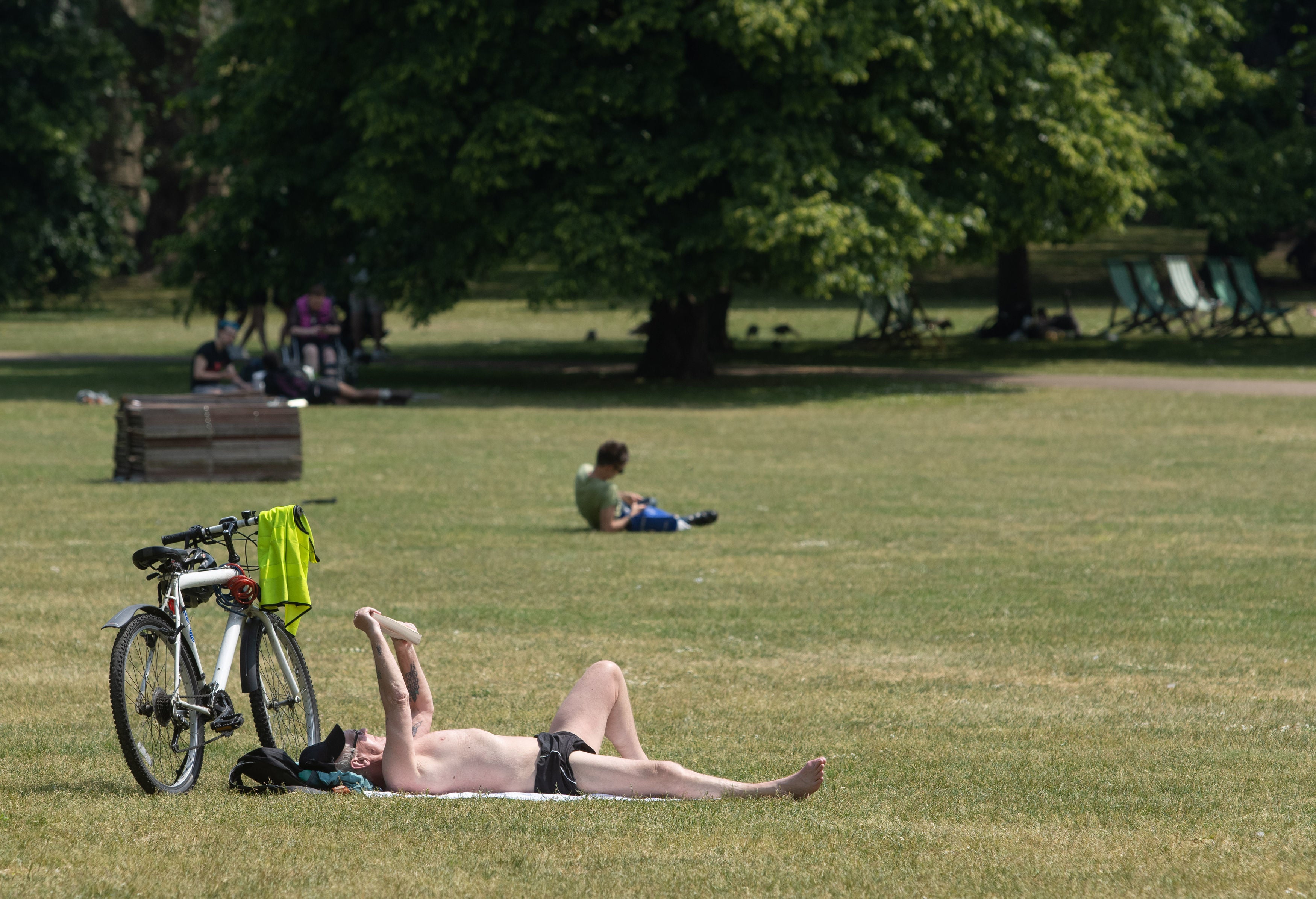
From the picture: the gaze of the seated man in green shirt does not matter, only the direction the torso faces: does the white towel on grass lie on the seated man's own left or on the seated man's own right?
on the seated man's own right

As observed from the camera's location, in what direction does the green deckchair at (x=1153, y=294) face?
facing the viewer and to the right of the viewer

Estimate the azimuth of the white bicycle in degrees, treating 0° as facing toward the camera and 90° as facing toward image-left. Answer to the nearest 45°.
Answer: approximately 225°

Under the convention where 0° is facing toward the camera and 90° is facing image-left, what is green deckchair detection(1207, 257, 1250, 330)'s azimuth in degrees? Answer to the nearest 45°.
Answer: approximately 315°

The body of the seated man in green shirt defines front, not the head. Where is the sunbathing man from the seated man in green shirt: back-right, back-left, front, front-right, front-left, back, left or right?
right

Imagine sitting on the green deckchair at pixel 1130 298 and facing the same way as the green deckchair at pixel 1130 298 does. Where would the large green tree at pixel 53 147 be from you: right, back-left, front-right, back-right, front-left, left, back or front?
back-right

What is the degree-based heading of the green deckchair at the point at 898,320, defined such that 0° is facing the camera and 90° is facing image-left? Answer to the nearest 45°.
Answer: approximately 315°

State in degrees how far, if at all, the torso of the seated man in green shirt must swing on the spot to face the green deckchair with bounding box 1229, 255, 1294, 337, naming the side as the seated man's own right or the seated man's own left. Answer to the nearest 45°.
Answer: approximately 45° to the seated man's own left

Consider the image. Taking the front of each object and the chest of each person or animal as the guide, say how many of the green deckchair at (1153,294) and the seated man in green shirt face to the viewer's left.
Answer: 0

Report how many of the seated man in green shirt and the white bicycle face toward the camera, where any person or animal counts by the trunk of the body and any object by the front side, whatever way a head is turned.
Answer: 0

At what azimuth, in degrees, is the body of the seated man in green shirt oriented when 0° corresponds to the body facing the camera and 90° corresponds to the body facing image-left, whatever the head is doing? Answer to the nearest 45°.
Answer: approximately 270°
